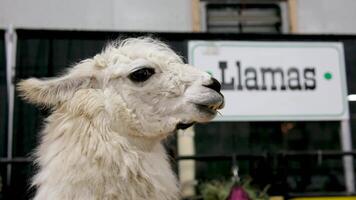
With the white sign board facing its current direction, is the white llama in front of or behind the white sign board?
in front

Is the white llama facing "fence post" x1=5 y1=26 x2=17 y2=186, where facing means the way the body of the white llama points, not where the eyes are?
no

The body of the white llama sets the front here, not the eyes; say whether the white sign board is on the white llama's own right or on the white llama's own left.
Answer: on the white llama's own left

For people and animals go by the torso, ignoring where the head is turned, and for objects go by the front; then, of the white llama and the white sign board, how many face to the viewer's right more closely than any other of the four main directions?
1

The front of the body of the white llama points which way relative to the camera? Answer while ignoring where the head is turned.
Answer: to the viewer's right

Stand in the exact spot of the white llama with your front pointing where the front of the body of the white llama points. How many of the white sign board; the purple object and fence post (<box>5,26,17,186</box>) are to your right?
0

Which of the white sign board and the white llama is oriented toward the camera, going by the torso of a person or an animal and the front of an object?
the white sign board

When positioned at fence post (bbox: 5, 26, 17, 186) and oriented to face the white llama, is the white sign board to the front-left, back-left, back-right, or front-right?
front-left

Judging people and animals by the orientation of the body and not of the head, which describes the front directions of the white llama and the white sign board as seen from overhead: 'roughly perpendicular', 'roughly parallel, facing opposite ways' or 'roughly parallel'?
roughly perpendicular

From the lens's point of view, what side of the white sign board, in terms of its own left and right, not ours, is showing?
front

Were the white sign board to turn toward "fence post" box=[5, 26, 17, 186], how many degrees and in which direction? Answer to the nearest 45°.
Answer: approximately 90° to its right
